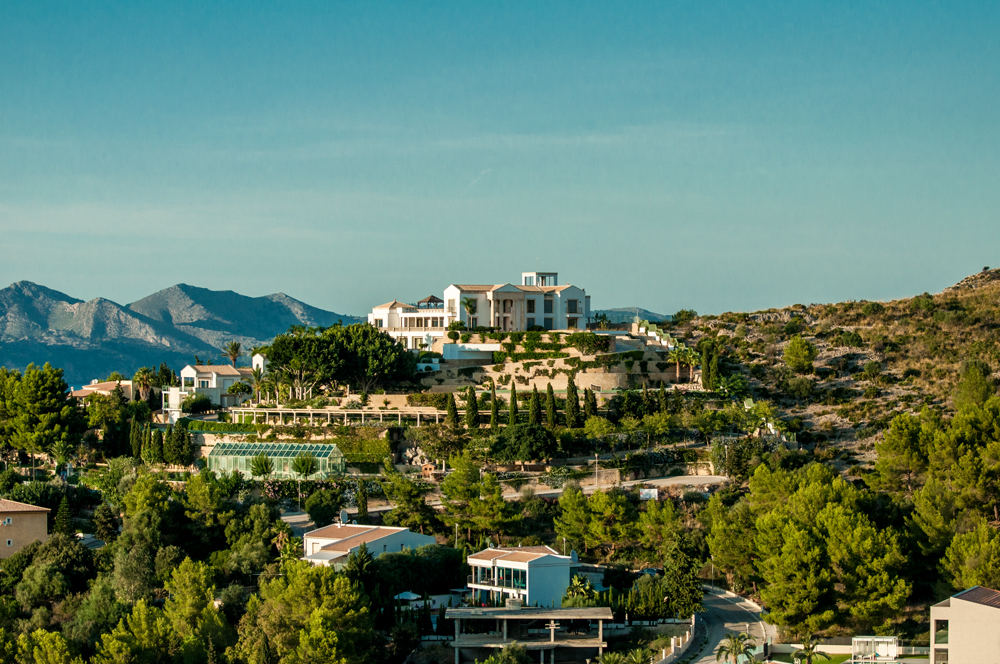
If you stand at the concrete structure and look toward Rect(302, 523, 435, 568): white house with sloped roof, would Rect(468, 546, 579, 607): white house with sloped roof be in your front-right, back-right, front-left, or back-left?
front-right

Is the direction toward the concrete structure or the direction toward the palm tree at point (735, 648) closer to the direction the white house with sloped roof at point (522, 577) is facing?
the concrete structure

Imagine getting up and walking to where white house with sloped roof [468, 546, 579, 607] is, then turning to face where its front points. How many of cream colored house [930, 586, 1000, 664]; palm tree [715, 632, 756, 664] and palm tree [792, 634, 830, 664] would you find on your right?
0

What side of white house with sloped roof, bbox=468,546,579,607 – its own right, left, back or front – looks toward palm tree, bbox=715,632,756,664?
left

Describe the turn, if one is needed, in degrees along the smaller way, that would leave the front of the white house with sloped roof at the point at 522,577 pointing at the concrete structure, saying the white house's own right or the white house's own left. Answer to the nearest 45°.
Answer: approximately 45° to the white house's own left

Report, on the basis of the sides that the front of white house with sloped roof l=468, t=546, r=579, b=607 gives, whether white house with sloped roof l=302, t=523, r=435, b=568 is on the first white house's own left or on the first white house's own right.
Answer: on the first white house's own right

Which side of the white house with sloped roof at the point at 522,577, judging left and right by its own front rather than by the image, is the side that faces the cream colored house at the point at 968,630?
left

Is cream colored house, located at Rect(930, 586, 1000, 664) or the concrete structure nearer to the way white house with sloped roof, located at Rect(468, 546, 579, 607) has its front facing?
the concrete structure

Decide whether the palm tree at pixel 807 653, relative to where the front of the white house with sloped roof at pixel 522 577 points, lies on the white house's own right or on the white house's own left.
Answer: on the white house's own left

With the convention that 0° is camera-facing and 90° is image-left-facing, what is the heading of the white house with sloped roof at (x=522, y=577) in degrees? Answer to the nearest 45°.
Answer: approximately 45°

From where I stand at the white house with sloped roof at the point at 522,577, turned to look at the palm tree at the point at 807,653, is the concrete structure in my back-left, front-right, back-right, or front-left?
front-right
